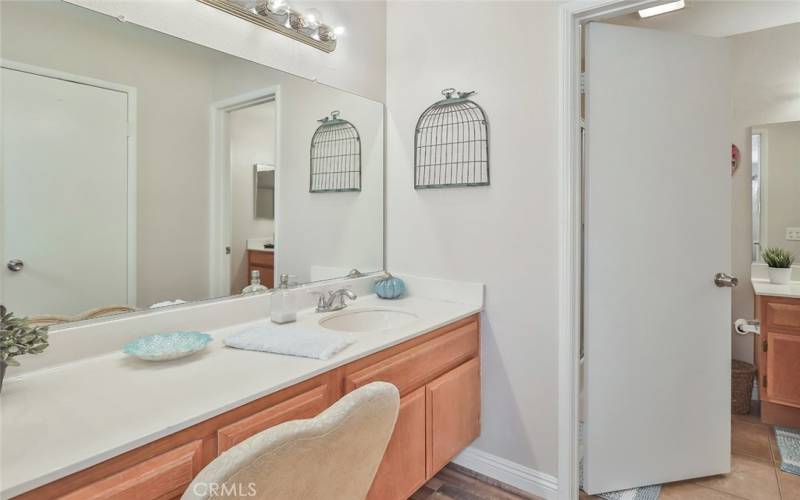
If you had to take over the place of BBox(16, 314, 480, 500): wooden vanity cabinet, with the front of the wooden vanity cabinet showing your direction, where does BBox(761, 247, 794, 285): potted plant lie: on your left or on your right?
on your left
